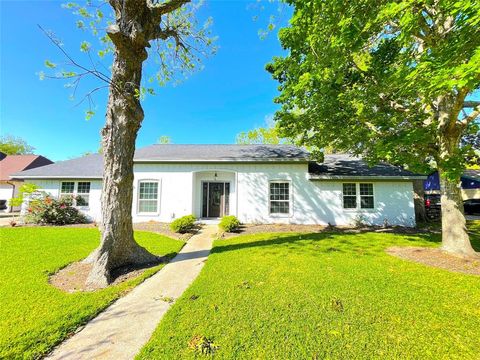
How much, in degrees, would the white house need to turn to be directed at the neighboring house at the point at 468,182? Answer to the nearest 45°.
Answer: approximately 90° to its left

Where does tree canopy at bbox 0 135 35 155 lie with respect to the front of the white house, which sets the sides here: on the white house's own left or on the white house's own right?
on the white house's own right

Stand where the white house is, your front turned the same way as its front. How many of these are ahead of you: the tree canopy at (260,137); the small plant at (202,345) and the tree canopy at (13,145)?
1

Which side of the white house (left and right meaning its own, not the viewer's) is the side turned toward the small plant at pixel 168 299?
front

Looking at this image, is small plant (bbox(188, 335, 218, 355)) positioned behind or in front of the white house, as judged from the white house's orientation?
in front

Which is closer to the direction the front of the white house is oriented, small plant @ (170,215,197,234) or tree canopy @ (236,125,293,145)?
the small plant

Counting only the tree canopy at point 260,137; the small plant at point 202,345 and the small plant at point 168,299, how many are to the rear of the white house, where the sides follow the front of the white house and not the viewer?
1

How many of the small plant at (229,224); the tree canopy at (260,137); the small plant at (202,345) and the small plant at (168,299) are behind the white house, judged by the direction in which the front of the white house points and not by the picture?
1

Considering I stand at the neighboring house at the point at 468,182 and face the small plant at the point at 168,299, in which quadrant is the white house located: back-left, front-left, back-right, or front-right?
front-right

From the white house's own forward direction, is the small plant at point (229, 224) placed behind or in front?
in front

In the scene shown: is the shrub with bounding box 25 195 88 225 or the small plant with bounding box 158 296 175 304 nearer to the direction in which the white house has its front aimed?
the small plant

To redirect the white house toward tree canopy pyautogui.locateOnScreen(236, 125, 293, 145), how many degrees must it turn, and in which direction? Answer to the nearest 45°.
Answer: approximately 180°

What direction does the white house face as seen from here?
toward the camera

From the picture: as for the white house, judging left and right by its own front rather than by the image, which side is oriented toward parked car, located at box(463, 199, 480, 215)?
left

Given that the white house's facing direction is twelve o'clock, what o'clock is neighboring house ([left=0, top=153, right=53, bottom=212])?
The neighboring house is roughly at 4 o'clock from the white house.
